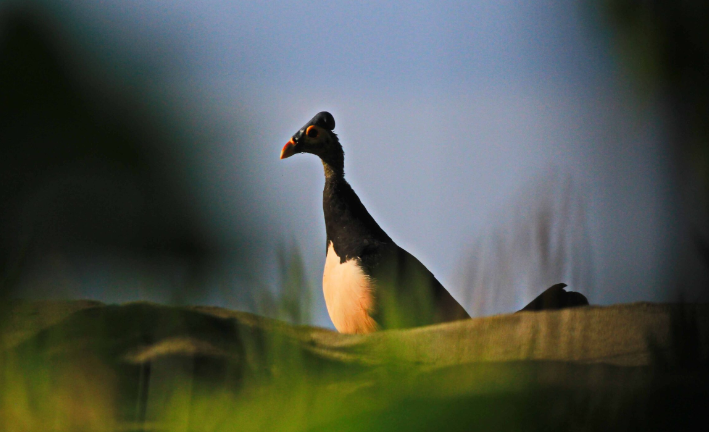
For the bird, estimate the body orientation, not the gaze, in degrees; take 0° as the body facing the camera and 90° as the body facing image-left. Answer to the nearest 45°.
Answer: approximately 90°
